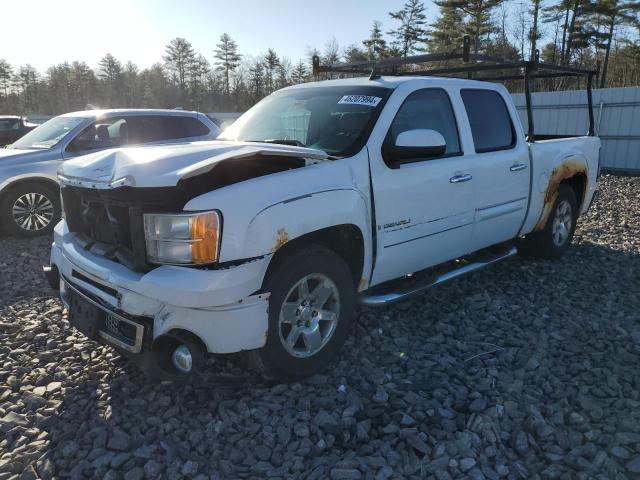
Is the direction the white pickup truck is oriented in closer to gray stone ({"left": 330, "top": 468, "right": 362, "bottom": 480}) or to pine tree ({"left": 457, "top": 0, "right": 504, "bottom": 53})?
the gray stone

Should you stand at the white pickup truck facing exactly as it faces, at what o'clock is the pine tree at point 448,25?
The pine tree is roughly at 5 o'clock from the white pickup truck.

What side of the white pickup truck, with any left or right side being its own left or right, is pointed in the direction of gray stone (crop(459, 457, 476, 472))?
left

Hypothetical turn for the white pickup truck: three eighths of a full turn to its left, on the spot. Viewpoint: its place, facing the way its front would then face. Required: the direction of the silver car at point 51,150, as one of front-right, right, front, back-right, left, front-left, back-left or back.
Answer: back-left

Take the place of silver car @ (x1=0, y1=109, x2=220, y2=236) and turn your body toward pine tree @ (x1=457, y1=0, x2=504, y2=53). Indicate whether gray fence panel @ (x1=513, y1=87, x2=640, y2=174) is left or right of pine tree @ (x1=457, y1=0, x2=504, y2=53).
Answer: right

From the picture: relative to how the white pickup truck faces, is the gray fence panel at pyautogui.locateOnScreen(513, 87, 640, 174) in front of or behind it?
behind

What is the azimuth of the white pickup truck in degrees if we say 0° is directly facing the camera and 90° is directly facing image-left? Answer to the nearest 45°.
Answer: approximately 45°

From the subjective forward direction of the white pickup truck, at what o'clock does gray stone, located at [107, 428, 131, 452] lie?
The gray stone is roughly at 12 o'clock from the white pickup truck.

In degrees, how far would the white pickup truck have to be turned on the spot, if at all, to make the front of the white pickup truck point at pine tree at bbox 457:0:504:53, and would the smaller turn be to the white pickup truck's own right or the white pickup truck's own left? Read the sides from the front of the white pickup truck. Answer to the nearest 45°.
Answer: approximately 135° to the white pickup truck's own right

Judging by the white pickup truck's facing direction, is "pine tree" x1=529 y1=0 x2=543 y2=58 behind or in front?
behind

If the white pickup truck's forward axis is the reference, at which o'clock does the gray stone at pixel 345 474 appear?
The gray stone is roughly at 10 o'clock from the white pickup truck.

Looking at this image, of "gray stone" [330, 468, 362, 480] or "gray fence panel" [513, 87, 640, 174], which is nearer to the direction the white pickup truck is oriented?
the gray stone

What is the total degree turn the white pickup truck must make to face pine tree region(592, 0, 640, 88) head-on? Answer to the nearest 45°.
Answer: approximately 180°
